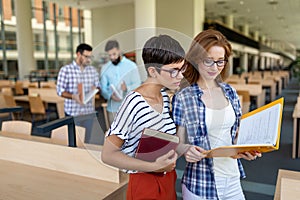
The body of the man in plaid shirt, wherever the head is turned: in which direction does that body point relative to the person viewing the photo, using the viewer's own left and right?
facing the viewer and to the right of the viewer

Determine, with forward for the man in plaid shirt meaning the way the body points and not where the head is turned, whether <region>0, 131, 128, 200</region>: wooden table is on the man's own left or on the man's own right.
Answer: on the man's own right

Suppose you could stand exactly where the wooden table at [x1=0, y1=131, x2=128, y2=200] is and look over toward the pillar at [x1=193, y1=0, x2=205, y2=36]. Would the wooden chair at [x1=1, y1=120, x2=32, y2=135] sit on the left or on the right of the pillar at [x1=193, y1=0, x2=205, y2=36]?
left

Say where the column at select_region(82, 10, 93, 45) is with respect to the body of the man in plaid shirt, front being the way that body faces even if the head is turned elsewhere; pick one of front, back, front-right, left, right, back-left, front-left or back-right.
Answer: back-left

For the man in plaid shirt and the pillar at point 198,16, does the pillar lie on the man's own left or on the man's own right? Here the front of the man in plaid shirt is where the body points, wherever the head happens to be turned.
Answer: on the man's own left
